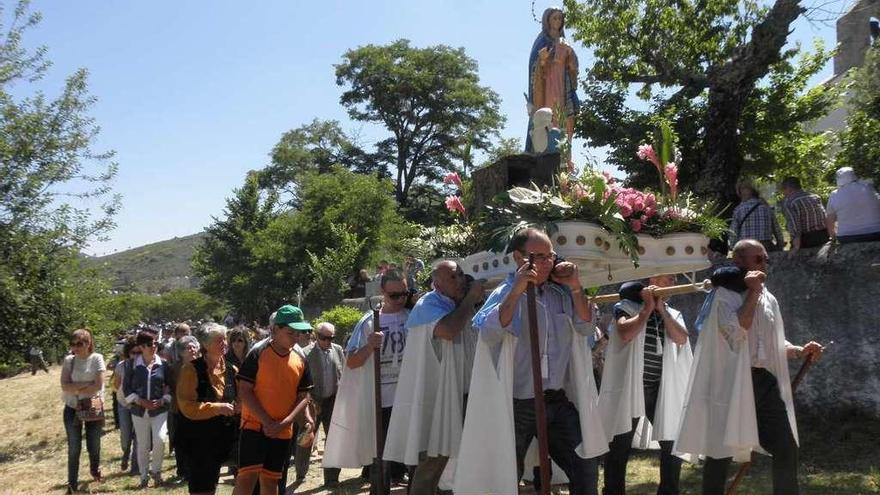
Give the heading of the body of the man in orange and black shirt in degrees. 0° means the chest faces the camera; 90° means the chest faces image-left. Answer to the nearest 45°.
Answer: approximately 315°

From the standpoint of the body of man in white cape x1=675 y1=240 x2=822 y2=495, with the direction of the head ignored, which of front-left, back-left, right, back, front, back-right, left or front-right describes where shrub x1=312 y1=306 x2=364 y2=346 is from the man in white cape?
back

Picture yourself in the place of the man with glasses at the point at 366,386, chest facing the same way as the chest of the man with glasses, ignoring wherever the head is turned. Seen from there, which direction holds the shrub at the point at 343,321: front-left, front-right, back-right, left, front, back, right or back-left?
back-left

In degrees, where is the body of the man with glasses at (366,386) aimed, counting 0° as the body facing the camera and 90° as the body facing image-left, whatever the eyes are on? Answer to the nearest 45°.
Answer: approximately 315°

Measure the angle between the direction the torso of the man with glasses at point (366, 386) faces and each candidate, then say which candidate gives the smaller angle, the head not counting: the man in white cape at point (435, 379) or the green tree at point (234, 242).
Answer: the man in white cape

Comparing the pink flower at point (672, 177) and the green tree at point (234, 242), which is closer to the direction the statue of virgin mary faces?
the pink flower
